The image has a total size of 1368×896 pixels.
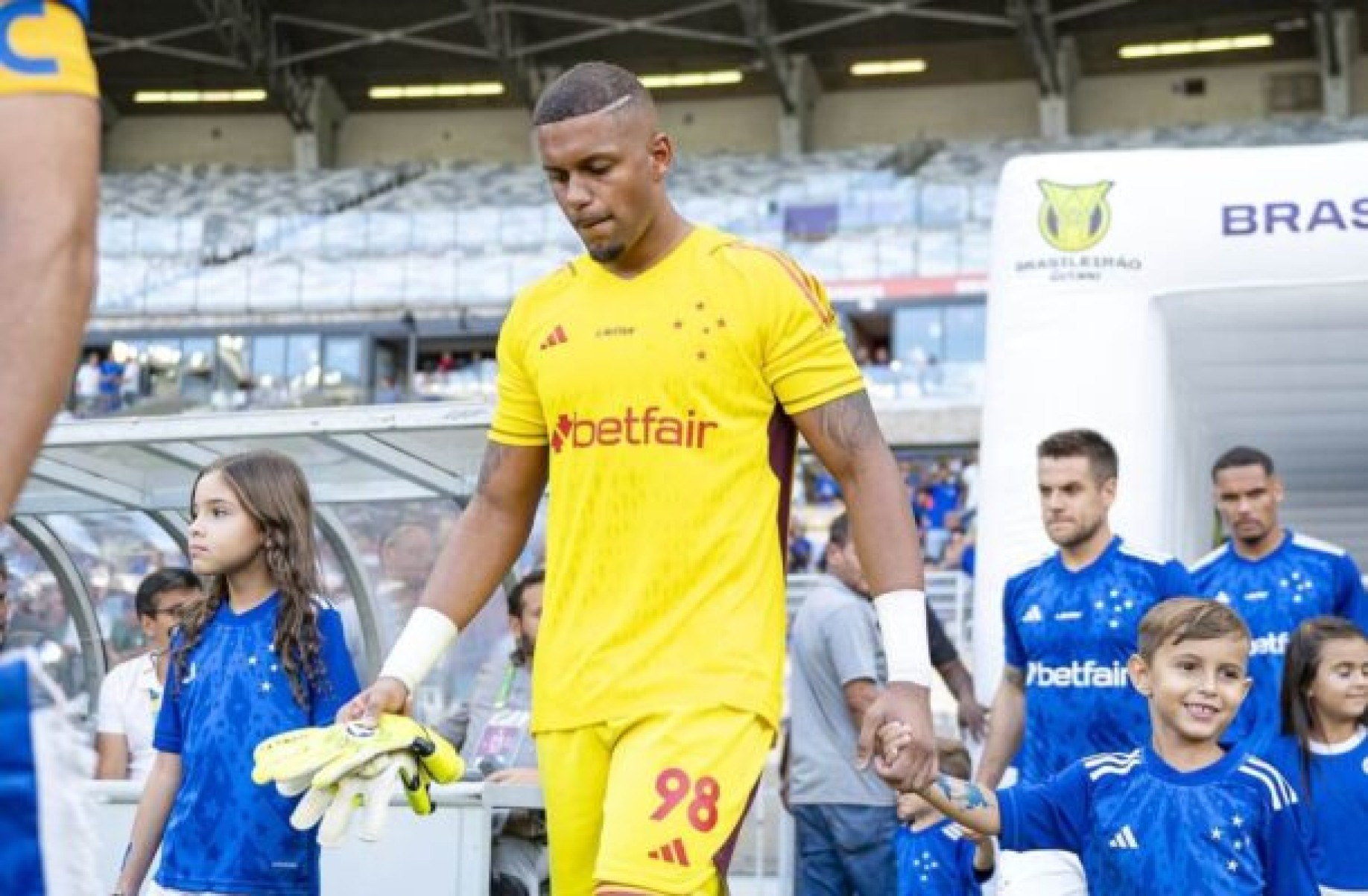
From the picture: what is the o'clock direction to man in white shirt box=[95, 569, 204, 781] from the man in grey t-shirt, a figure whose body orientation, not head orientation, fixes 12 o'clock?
The man in white shirt is roughly at 7 o'clock from the man in grey t-shirt.

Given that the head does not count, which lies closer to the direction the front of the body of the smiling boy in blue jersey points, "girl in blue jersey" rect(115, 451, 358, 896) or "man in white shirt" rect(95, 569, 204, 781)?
the girl in blue jersey

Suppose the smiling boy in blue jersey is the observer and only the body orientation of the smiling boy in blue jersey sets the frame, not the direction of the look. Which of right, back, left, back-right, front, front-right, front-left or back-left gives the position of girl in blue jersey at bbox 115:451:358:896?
right

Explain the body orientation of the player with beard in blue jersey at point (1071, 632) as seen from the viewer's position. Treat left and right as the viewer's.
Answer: facing the viewer and to the left of the viewer

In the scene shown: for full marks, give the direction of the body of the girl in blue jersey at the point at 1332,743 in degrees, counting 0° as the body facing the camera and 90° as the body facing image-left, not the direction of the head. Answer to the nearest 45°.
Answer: approximately 315°

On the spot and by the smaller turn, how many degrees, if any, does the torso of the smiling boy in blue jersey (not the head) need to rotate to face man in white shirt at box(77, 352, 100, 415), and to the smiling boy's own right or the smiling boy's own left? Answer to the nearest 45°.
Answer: approximately 135° to the smiling boy's own right

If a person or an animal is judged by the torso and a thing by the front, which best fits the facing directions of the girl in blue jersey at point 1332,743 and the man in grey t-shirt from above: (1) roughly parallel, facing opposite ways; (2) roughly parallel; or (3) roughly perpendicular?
roughly perpendicular

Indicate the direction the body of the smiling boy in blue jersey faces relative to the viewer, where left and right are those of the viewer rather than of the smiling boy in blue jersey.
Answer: facing the viewer

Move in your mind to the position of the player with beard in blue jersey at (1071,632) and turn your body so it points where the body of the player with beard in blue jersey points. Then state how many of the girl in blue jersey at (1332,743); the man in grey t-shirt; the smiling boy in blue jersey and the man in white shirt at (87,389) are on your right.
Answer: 2

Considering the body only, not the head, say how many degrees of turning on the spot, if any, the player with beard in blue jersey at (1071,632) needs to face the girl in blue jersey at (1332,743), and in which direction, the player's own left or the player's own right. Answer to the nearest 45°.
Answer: approximately 135° to the player's own left

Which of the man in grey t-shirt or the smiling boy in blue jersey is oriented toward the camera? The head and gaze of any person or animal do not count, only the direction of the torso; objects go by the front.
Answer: the smiling boy in blue jersey

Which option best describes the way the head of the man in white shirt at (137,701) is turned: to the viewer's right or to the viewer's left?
to the viewer's right
